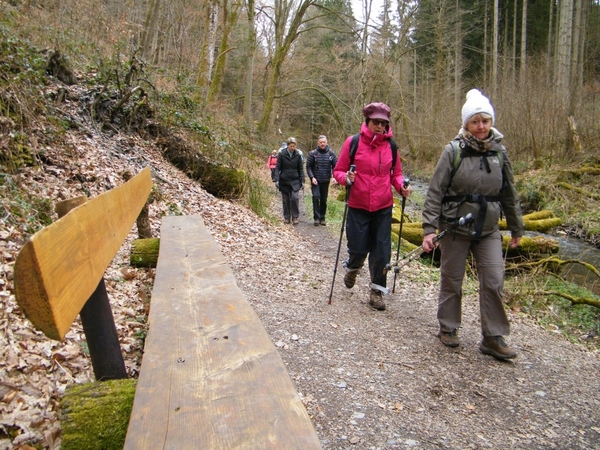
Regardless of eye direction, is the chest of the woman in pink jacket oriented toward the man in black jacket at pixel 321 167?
no

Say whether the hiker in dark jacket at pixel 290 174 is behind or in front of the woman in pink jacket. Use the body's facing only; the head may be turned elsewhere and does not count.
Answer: behind

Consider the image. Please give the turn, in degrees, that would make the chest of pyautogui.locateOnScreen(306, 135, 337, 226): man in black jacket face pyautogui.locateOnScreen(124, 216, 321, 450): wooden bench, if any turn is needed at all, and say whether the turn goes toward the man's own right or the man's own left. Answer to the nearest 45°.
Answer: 0° — they already face it

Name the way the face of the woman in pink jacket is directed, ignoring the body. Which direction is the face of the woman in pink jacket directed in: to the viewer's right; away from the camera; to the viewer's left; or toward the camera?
toward the camera

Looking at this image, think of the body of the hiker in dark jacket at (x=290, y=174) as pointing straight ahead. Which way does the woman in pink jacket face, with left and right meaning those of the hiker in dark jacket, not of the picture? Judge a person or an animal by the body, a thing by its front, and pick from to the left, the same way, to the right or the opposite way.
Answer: the same way

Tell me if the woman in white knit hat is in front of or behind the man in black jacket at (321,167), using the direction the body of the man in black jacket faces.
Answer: in front

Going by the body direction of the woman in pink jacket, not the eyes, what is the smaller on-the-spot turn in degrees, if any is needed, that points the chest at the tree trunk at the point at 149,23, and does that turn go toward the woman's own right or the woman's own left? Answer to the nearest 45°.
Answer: approximately 135° to the woman's own right

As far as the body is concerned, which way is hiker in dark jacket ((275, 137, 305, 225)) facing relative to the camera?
toward the camera

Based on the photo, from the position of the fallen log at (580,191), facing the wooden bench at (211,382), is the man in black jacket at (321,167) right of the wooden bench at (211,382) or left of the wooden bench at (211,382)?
right

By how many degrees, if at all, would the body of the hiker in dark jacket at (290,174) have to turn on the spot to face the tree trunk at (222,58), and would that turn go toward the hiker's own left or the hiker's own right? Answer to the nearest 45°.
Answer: approximately 180°

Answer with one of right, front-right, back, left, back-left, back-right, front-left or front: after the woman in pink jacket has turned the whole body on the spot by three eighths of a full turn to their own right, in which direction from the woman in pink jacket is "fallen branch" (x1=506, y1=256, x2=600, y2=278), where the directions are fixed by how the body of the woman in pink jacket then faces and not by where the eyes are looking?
right

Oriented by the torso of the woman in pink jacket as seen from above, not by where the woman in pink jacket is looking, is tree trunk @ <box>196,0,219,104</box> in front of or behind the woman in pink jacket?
behind

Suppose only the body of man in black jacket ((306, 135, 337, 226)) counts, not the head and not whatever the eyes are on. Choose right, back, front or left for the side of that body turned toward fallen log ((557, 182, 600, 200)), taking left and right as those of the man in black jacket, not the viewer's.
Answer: left

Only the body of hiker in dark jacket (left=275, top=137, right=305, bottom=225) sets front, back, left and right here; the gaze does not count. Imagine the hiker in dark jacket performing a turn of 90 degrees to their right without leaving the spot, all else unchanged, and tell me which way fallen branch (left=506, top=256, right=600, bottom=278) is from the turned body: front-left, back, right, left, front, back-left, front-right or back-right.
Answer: back-left

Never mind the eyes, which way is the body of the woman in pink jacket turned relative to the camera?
toward the camera

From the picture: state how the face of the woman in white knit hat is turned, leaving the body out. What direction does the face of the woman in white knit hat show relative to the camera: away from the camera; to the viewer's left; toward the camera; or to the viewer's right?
toward the camera

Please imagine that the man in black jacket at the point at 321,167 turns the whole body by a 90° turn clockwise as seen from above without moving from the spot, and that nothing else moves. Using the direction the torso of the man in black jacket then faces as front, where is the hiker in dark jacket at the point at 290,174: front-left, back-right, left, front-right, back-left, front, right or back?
front
